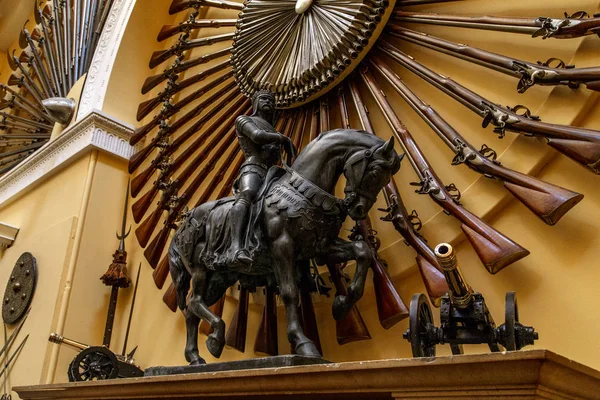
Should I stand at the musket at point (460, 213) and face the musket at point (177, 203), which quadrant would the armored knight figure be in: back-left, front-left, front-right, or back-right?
front-left

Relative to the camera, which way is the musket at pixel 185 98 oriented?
to the viewer's right

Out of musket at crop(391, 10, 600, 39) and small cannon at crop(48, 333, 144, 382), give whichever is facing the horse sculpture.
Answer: the musket

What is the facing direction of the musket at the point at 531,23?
to the viewer's left

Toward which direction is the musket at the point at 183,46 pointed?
to the viewer's right

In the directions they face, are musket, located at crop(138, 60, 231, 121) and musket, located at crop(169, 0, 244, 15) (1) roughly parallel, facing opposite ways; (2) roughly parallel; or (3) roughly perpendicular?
roughly parallel

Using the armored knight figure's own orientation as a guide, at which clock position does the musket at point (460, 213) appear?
The musket is roughly at 11 o'clock from the armored knight figure.

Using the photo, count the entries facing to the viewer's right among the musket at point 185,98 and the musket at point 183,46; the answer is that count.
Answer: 2

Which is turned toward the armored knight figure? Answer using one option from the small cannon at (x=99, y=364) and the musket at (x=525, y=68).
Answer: the musket

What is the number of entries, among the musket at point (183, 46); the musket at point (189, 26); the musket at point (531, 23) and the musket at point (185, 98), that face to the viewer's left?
1

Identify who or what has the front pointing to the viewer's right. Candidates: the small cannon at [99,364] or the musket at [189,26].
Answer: the musket

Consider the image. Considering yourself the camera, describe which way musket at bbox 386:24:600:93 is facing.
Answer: facing to the left of the viewer

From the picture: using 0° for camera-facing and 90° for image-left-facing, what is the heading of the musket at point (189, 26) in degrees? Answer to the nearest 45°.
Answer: approximately 270°

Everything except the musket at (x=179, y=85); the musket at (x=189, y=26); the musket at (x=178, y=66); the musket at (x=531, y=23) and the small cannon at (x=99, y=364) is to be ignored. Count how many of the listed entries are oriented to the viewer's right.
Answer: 3

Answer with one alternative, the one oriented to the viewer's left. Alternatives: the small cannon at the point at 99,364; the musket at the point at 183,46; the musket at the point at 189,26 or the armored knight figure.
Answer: the small cannon

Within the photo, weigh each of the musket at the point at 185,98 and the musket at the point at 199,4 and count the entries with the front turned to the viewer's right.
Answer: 2

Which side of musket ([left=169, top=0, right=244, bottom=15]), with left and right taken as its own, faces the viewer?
right
